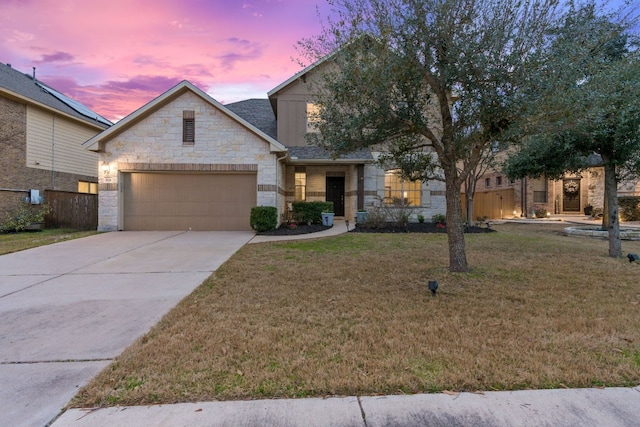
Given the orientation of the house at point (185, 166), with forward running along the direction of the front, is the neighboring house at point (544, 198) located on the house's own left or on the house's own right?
on the house's own left

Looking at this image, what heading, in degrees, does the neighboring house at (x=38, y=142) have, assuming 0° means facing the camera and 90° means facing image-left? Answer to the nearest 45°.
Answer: approximately 45°

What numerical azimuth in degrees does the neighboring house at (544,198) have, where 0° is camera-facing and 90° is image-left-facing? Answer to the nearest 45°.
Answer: approximately 0°

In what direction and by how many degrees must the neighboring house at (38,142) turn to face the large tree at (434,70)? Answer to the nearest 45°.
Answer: approximately 45° to its left

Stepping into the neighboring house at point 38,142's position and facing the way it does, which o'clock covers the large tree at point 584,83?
The large tree is roughly at 10 o'clock from the neighboring house.

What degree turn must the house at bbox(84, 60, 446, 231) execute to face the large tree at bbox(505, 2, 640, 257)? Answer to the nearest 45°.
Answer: approximately 45° to its left

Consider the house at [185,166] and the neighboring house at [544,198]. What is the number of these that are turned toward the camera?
2

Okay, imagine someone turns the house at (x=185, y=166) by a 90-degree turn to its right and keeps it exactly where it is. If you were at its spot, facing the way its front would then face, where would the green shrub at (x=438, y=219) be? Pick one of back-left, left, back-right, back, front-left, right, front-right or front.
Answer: back

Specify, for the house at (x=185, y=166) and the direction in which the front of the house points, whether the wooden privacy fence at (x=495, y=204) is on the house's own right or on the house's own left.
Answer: on the house's own left
